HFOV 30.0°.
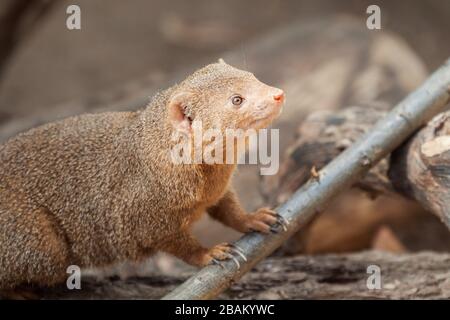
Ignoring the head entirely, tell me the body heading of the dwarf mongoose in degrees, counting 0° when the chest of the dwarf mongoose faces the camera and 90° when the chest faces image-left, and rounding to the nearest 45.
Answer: approximately 270°

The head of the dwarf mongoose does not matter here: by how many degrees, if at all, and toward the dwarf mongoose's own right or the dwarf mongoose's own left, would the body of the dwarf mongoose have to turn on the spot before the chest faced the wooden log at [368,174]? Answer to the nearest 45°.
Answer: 0° — it already faces it

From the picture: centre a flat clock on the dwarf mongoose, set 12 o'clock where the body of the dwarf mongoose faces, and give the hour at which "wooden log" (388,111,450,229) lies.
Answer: The wooden log is roughly at 12 o'clock from the dwarf mongoose.
